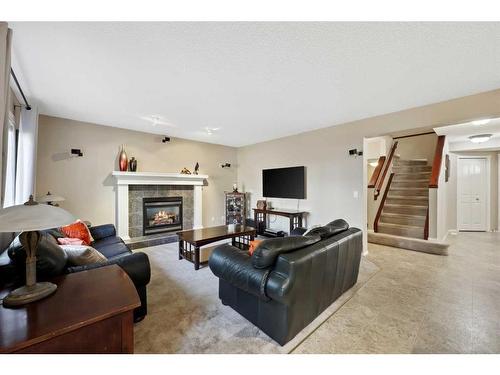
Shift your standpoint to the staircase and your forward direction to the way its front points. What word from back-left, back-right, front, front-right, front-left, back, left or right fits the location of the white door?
back-left

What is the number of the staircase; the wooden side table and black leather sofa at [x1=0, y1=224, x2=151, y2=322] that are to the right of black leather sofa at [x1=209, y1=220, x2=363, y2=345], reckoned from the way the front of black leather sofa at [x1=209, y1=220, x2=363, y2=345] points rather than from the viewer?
1

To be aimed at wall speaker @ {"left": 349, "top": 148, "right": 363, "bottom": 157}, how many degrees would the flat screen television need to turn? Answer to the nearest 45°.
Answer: approximately 90° to its left

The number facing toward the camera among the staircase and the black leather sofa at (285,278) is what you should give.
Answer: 1

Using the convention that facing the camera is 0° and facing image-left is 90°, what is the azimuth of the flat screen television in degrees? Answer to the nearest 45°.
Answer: approximately 45°

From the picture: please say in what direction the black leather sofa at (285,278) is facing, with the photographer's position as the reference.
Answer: facing away from the viewer and to the left of the viewer

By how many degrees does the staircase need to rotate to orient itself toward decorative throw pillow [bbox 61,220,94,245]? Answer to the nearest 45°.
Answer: approximately 45° to its right

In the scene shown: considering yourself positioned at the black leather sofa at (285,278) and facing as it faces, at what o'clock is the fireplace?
The fireplace is roughly at 12 o'clock from the black leather sofa.

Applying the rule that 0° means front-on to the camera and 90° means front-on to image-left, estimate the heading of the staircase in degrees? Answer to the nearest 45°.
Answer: approximately 0°

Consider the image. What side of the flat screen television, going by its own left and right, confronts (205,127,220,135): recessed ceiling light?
front

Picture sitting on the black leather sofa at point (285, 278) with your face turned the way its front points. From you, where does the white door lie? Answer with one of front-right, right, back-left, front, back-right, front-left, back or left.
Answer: right

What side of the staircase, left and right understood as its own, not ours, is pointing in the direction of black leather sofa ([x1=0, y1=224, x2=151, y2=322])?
front

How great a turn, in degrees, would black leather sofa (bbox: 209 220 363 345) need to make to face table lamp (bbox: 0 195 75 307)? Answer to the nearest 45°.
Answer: approximately 90° to its left

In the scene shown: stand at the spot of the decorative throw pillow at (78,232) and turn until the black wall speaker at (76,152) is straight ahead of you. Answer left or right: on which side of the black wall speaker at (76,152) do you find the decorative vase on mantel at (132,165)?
right
